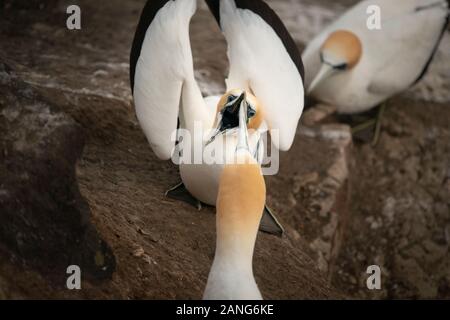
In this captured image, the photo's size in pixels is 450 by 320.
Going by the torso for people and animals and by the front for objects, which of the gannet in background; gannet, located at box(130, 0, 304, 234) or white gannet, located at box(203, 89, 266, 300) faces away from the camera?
the white gannet

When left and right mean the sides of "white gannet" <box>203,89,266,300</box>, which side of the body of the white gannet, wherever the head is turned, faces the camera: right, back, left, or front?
back

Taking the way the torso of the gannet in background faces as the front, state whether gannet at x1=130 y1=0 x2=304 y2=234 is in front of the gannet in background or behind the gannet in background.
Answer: in front

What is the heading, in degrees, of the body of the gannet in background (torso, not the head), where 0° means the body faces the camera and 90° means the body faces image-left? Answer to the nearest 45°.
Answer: approximately 45°

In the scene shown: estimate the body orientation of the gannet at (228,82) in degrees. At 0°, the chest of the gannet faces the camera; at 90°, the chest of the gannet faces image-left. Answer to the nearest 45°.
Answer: approximately 0°

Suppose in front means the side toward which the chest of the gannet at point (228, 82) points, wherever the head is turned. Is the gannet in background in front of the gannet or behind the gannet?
behind

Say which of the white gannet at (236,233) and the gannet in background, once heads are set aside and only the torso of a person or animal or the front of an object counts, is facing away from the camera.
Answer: the white gannet

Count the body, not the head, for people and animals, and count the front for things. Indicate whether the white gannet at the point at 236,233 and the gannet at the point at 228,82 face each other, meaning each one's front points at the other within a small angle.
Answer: yes

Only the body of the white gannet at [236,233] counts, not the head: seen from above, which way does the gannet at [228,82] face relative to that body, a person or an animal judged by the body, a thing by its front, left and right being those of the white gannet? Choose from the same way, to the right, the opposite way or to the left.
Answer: the opposite way

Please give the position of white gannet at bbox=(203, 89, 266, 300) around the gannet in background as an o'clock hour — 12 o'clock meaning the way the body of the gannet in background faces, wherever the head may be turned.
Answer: The white gannet is roughly at 11 o'clock from the gannet in background.

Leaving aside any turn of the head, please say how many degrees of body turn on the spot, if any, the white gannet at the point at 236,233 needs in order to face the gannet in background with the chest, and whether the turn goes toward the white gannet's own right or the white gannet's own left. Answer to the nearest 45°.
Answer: approximately 45° to the white gannet's own right
